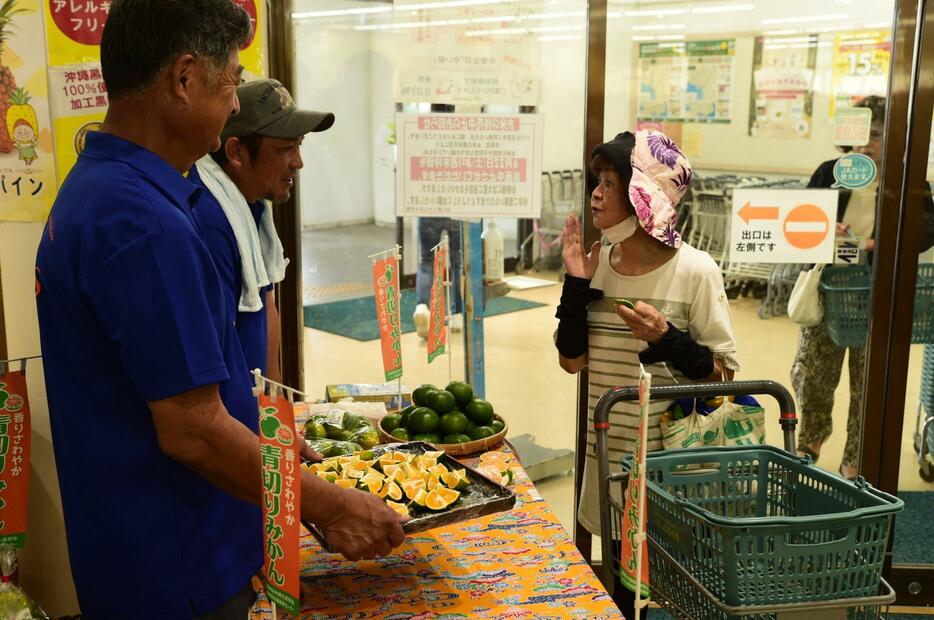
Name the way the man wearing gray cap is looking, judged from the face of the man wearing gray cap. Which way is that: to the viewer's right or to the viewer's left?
to the viewer's right

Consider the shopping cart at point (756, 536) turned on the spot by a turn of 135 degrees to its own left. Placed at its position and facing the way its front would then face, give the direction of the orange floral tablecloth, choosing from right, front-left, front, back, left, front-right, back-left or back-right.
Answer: left

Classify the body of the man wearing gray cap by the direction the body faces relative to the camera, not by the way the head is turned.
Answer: to the viewer's right

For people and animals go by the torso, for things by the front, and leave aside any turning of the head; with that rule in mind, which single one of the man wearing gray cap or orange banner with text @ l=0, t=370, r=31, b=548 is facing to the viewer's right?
the man wearing gray cap

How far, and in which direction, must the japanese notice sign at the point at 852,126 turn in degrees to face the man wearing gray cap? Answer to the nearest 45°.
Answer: approximately 45° to its right

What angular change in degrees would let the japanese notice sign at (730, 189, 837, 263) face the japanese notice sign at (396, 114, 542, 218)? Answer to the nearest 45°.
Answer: approximately 90° to its right

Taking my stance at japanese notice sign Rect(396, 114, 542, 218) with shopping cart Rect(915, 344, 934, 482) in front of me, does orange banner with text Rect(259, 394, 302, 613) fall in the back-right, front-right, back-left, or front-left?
back-right

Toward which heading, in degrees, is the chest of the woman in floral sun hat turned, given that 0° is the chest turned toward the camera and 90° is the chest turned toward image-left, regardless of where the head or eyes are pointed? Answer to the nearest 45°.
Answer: approximately 45°
